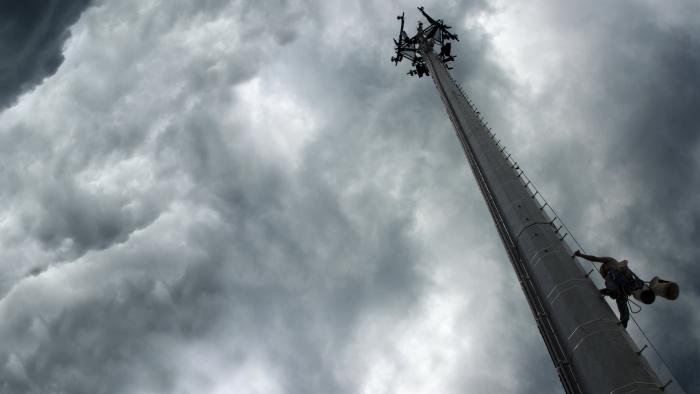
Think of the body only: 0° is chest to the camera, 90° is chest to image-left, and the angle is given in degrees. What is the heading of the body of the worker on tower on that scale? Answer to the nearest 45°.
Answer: approximately 90°
